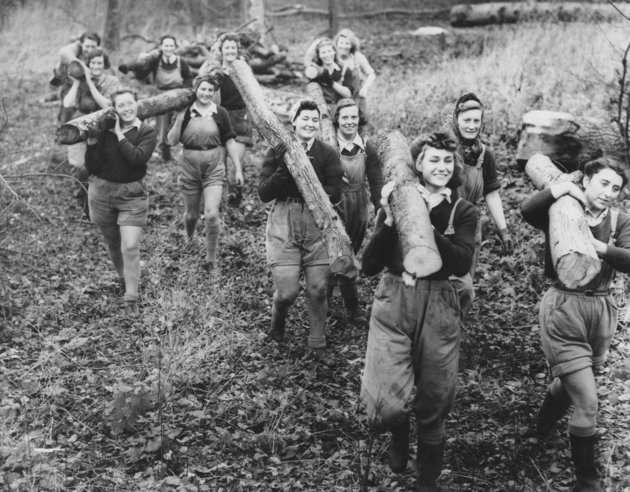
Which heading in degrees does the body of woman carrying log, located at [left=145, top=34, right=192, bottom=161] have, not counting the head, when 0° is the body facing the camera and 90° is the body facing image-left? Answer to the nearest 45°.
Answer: approximately 0°

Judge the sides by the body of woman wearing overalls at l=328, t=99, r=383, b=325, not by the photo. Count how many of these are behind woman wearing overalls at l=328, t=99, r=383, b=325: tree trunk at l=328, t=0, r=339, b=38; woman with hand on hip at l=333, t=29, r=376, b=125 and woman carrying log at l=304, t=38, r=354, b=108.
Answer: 3

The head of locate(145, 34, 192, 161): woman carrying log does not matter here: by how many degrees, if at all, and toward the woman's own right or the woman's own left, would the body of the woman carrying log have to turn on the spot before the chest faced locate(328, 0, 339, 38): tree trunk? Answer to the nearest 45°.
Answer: approximately 135° to the woman's own left

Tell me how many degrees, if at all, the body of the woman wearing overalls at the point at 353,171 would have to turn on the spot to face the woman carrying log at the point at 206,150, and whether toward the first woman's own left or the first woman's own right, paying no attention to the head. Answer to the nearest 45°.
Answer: approximately 135° to the first woman's own right
